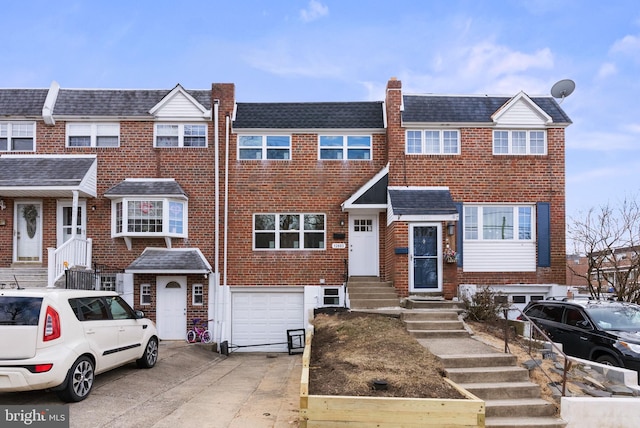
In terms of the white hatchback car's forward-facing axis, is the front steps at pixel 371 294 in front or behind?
in front

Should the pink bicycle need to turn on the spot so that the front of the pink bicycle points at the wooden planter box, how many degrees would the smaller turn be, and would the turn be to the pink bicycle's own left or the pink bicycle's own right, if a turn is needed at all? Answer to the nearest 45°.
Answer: approximately 90° to the pink bicycle's own left

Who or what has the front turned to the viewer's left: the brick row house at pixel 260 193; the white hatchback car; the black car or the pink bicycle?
the pink bicycle

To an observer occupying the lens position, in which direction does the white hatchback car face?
facing away from the viewer and to the right of the viewer

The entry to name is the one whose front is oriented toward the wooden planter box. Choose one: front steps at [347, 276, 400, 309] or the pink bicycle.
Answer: the front steps

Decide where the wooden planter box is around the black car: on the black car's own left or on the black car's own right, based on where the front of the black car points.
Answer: on the black car's own right

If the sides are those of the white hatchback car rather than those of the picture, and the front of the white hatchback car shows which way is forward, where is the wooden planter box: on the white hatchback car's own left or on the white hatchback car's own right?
on the white hatchback car's own right

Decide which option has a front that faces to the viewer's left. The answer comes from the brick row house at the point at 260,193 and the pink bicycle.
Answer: the pink bicycle

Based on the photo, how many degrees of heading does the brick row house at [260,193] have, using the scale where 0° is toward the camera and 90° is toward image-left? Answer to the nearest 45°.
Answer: approximately 0°

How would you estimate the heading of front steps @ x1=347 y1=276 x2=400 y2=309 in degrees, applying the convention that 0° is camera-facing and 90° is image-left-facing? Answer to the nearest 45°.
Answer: approximately 0°

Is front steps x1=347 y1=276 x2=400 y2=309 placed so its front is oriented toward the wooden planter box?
yes

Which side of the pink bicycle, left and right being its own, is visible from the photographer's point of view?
left

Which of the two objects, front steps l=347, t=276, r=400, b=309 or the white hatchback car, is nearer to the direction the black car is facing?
the white hatchback car
